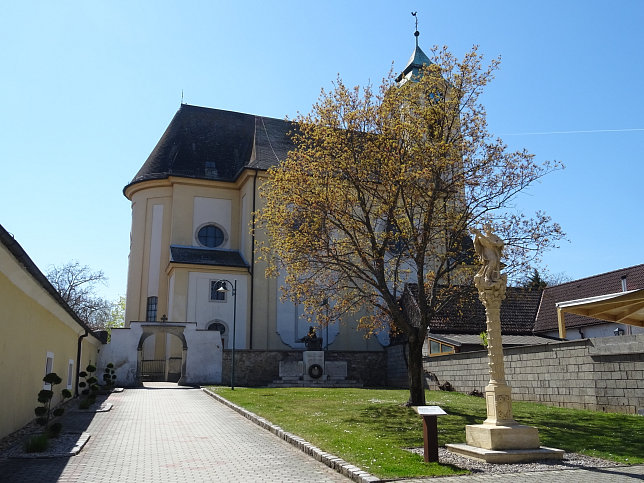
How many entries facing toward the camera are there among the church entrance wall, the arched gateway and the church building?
2

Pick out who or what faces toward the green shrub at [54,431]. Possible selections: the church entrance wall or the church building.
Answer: the church entrance wall

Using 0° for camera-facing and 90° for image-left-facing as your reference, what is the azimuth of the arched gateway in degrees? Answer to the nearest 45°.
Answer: approximately 0°

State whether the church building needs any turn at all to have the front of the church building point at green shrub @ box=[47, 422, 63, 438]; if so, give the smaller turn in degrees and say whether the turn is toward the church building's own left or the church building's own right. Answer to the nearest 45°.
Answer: approximately 135° to the church building's own right

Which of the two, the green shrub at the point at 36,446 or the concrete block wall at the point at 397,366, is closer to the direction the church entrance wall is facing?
the green shrub

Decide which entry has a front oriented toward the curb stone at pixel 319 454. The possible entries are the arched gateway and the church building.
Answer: the arched gateway

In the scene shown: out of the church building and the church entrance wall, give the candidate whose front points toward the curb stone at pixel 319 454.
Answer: the church entrance wall

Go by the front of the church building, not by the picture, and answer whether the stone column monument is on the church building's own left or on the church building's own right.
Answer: on the church building's own right

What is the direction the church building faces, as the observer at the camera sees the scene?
facing away from the viewer and to the right of the viewer

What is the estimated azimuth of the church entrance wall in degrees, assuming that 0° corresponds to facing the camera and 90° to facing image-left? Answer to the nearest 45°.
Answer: approximately 0°
